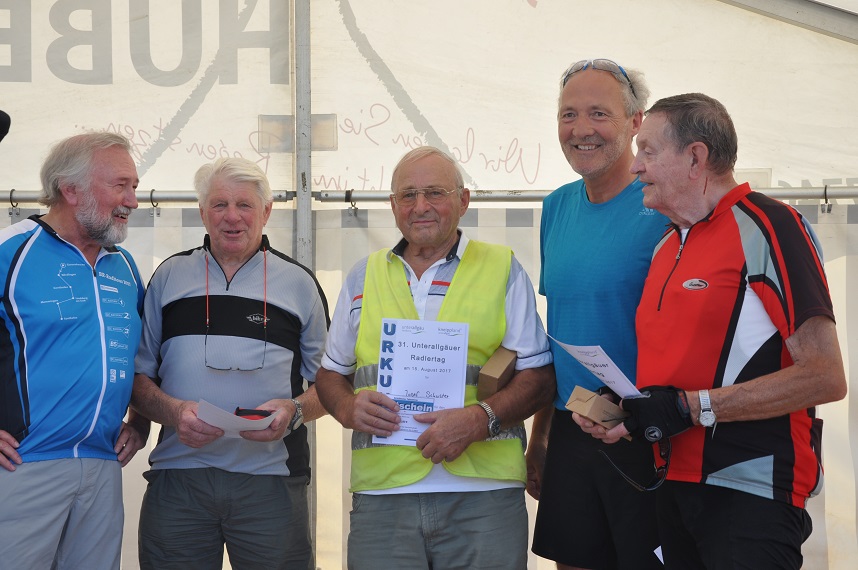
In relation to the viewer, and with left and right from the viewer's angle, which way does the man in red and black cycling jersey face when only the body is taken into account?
facing the viewer and to the left of the viewer

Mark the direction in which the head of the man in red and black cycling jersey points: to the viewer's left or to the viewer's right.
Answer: to the viewer's left
